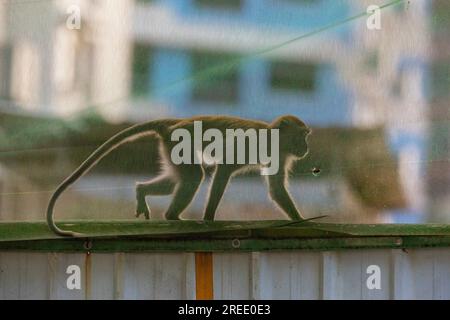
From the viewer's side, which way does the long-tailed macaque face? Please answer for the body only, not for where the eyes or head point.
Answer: to the viewer's right
